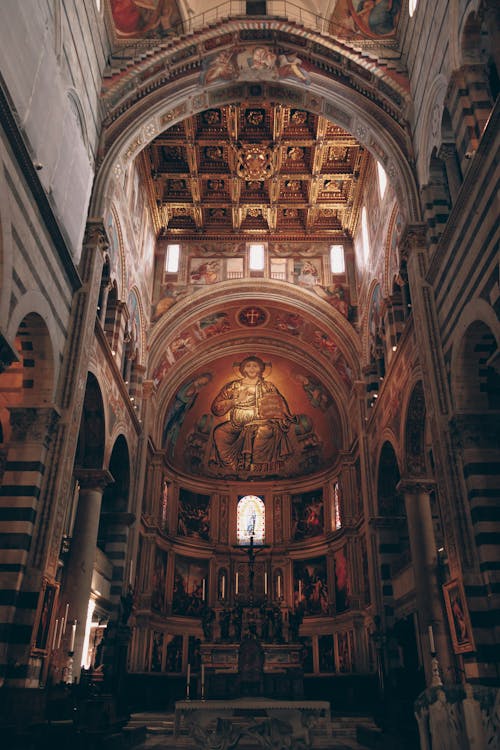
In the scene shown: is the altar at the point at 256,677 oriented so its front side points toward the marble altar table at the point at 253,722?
yes

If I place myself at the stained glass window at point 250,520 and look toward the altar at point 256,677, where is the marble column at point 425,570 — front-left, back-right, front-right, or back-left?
front-left

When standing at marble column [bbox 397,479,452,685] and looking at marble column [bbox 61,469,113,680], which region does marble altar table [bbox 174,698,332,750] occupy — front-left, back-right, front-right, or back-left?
front-left

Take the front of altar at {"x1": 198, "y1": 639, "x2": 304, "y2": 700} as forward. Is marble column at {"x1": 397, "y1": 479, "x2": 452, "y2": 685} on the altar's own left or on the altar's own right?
on the altar's own left

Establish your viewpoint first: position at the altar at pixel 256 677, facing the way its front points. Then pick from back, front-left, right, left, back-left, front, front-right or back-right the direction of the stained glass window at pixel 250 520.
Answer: back

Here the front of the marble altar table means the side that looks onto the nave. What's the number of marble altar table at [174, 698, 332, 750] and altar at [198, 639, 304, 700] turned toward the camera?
2

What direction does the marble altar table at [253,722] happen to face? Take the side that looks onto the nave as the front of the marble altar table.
toward the camera

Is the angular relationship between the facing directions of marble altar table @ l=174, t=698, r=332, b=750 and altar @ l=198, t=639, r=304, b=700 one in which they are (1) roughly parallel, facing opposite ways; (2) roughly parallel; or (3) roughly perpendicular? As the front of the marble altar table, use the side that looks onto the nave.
roughly parallel

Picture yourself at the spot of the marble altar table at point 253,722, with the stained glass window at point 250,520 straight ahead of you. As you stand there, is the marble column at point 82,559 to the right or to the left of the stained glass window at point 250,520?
left

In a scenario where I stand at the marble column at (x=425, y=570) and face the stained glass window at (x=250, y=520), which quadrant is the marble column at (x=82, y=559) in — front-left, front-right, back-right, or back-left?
front-left

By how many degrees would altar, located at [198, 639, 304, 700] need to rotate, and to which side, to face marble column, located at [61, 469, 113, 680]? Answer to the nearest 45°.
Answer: approximately 45° to its right

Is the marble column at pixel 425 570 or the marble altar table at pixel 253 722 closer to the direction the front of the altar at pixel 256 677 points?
the marble altar table

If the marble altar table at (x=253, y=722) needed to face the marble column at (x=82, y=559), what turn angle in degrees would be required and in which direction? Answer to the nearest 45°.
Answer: approximately 135° to its right

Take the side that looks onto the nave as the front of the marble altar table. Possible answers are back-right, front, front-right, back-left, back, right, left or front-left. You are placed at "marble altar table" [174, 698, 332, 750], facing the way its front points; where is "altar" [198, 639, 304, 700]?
back
